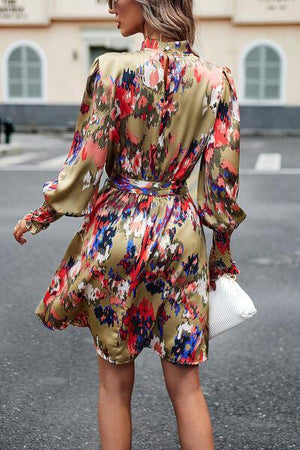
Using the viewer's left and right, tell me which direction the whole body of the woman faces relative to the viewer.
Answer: facing away from the viewer

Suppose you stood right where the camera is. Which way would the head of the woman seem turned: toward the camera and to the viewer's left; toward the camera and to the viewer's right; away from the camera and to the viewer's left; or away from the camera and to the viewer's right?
away from the camera and to the viewer's left
